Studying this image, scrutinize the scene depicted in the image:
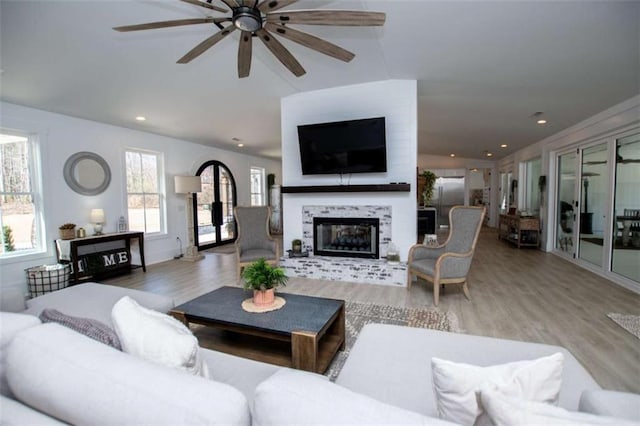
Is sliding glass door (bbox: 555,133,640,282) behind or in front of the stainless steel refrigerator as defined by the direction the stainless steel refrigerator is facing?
in front

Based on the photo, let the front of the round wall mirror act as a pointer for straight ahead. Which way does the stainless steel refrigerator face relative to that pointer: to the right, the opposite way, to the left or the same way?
to the right

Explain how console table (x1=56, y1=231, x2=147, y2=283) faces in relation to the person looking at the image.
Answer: facing the viewer and to the right of the viewer

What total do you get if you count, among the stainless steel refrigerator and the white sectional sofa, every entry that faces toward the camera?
1

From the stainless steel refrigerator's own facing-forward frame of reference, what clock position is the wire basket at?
The wire basket is roughly at 1 o'clock from the stainless steel refrigerator.

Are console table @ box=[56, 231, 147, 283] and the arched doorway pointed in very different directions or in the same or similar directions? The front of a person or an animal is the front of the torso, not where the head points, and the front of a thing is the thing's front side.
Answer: same or similar directions

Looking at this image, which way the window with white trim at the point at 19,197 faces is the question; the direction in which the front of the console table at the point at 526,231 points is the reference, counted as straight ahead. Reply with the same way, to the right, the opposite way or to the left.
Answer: the opposite way

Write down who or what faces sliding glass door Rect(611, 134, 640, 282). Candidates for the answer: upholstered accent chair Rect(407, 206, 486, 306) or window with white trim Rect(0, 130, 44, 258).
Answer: the window with white trim

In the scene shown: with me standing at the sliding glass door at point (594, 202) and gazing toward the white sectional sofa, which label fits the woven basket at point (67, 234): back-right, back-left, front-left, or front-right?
front-right

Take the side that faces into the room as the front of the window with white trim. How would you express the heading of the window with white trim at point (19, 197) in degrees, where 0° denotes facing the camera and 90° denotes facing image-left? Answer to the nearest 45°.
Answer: approximately 315°

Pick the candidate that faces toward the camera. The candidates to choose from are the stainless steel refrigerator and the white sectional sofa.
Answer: the stainless steel refrigerator

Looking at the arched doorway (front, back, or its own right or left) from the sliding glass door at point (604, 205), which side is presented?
front

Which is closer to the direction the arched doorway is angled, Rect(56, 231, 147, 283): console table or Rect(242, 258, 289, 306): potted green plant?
the potted green plant

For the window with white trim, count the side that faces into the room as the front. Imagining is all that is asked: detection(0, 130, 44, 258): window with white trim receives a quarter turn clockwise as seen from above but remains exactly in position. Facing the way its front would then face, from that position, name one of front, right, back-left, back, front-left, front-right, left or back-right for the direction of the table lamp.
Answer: back-left

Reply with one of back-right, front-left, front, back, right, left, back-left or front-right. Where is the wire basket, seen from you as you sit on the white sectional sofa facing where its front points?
left

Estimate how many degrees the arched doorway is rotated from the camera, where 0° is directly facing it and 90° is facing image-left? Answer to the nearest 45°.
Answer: approximately 315°

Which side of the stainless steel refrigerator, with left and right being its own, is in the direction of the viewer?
front

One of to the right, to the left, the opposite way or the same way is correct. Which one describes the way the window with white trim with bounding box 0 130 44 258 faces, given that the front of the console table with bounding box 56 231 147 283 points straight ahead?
the same way

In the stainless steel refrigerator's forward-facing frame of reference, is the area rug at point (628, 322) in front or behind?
in front

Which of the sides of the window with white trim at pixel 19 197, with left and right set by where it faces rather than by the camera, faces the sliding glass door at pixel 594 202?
front

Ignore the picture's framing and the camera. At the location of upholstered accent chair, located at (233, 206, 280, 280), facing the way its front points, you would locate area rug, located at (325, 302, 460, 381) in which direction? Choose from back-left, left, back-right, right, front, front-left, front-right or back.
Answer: front

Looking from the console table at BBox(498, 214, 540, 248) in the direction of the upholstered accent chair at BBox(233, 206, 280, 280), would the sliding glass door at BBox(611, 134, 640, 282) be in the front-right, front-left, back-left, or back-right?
front-left
